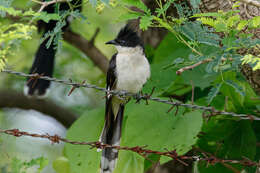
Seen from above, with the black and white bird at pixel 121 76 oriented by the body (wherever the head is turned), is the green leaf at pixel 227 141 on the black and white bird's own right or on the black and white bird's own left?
on the black and white bird's own left

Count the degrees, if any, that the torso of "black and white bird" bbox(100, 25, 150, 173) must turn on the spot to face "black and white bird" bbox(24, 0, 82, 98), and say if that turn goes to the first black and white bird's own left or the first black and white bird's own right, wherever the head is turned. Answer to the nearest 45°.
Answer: approximately 180°

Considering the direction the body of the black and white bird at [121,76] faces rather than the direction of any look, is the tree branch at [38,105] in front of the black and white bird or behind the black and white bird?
behind

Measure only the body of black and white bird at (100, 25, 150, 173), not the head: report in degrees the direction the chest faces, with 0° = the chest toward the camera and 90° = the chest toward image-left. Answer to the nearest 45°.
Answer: approximately 315°
